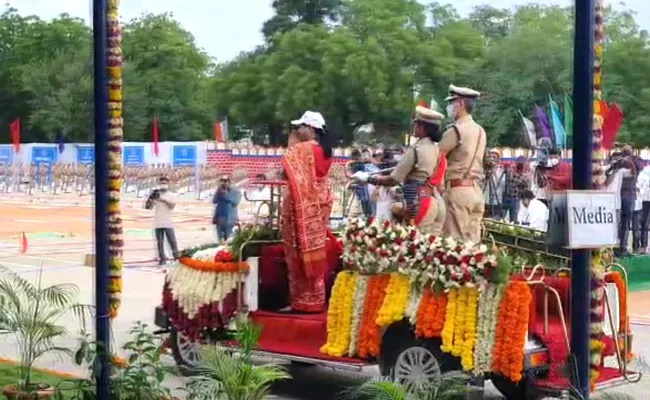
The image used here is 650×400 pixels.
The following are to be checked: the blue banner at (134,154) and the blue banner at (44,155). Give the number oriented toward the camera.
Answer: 2

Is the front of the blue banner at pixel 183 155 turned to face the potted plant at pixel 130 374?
yes

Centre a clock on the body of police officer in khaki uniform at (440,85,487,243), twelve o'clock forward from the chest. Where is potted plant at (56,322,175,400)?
The potted plant is roughly at 9 o'clock from the police officer in khaki uniform.

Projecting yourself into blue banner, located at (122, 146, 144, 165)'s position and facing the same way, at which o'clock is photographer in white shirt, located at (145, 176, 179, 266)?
The photographer in white shirt is roughly at 12 o'clock from the blue banner.

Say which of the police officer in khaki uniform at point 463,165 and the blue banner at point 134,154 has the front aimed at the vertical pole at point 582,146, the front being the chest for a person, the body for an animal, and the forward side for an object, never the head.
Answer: the blue banner

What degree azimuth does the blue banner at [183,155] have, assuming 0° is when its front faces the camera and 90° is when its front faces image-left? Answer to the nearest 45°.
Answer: approximately 0°

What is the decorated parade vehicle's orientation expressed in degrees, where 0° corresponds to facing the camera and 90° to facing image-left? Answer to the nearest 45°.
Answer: approximately 135°

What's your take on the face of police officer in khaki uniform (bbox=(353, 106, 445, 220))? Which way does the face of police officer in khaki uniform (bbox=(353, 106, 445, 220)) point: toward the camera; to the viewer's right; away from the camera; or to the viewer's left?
to the viewer's left

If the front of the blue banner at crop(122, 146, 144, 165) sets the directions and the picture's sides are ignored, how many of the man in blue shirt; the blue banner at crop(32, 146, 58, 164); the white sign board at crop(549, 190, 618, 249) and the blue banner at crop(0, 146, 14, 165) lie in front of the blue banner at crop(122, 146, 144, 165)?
2

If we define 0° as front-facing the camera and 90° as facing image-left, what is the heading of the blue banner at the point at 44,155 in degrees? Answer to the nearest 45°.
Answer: approximately 0°
